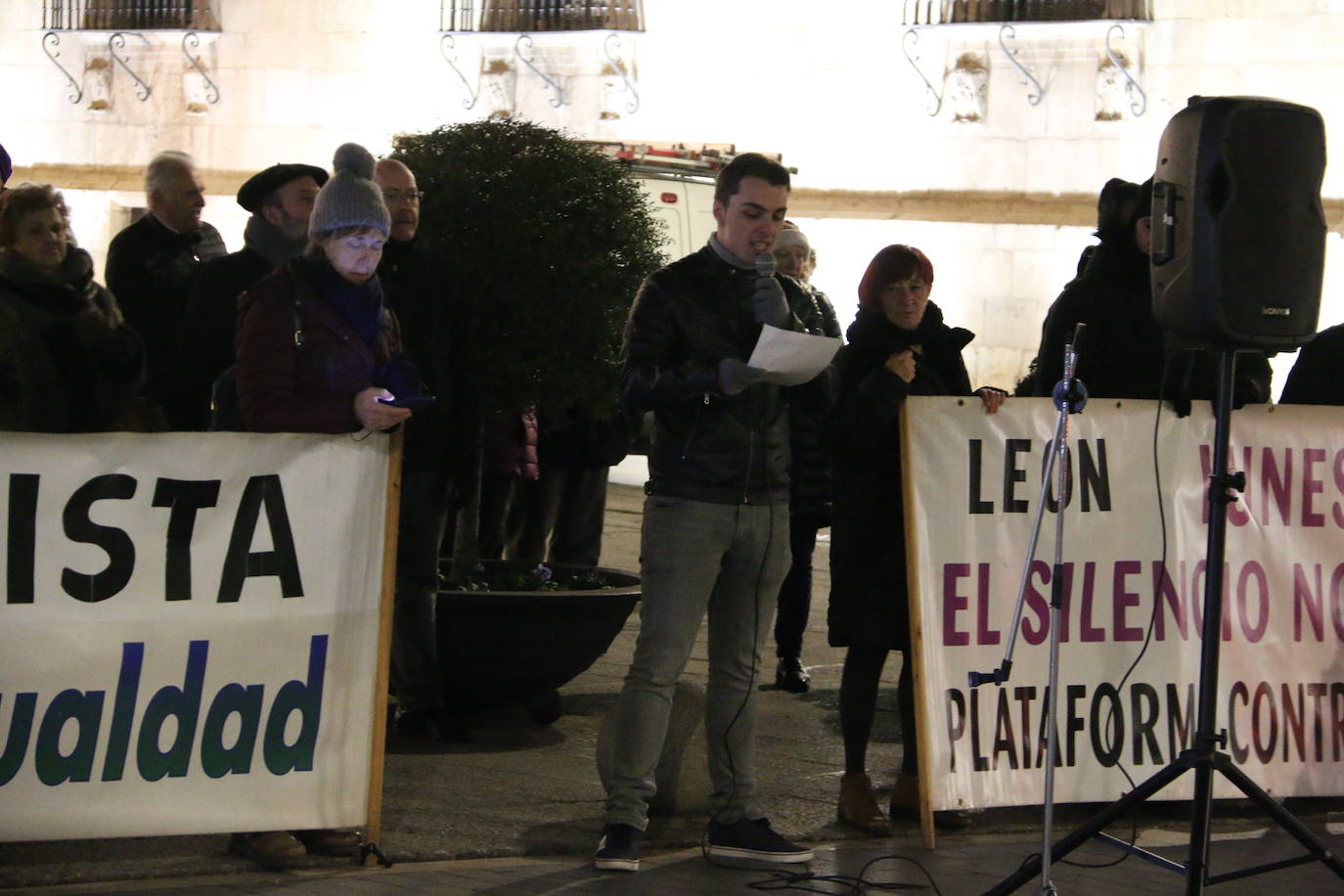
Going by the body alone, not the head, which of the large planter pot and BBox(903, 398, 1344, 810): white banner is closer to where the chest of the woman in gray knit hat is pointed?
the white banner

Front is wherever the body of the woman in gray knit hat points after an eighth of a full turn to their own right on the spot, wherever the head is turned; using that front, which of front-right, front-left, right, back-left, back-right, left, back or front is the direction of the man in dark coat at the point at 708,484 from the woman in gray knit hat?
left

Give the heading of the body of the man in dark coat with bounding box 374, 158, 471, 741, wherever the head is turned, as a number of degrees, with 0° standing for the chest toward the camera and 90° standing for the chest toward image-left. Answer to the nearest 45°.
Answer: approximately 315°

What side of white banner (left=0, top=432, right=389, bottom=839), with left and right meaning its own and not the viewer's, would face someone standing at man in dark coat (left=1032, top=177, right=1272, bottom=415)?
left

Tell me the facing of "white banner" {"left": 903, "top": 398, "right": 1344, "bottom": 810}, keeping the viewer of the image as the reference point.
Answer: facing the viewer

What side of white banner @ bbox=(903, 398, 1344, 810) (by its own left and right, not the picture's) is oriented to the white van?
back

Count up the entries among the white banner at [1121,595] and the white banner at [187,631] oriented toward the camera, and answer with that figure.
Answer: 2

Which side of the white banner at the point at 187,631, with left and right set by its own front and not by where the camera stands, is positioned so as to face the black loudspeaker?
left

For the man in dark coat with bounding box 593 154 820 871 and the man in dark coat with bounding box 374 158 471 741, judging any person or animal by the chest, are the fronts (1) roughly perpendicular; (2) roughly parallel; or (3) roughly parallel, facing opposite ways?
roughly parallel

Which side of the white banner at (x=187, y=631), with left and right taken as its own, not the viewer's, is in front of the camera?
front

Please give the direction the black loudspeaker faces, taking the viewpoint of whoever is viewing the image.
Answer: facing the viewer and to the right of the viewer

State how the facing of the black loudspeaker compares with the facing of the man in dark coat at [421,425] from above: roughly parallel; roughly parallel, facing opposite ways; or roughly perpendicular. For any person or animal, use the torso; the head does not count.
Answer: roughly parallel
